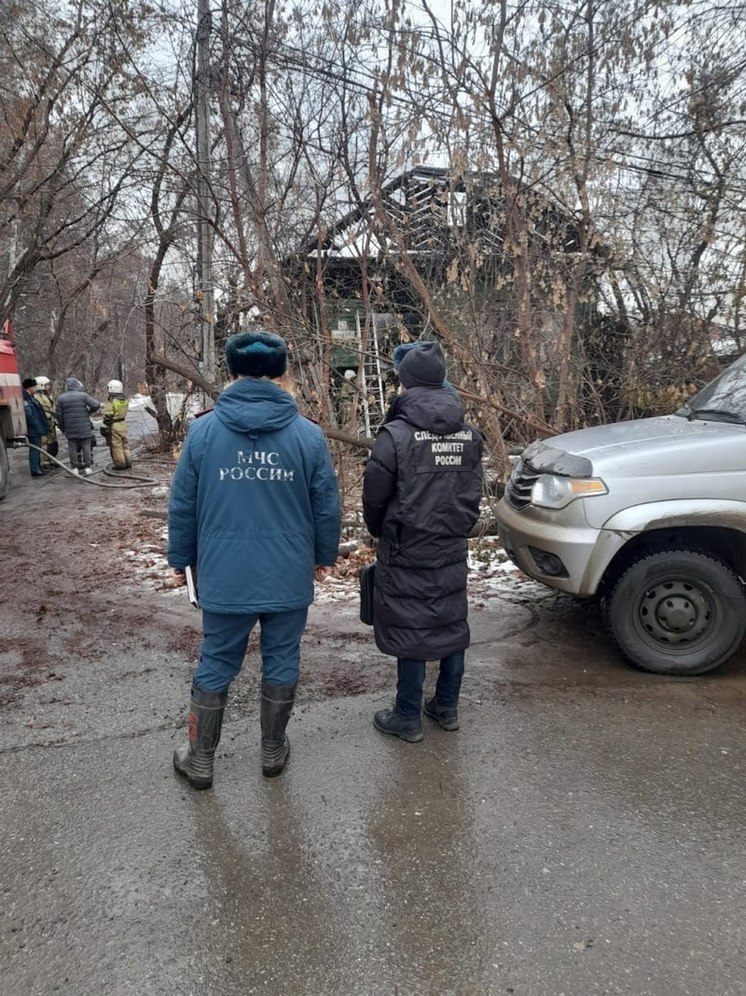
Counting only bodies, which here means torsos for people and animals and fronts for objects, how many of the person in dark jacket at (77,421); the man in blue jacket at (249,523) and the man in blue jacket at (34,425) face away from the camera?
2

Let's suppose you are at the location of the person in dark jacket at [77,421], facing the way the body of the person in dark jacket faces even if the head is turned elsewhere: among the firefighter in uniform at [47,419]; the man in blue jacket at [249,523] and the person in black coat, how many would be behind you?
2

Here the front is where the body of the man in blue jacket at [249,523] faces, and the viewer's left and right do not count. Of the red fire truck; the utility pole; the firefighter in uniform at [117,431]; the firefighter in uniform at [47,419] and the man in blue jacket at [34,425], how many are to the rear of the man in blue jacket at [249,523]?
0

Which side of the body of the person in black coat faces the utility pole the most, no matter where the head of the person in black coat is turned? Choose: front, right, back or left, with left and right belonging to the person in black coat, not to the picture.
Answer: front

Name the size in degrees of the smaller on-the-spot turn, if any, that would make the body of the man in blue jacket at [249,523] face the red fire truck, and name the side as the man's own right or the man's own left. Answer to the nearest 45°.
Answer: approximately 45° to the man's own left

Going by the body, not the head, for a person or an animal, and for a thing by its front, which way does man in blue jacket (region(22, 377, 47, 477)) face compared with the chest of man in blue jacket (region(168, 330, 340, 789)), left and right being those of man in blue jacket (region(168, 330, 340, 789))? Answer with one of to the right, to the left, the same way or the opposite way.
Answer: to the right

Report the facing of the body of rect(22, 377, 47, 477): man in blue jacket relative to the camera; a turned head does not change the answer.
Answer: to the viewer's right

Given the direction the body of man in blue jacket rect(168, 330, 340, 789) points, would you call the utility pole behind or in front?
in front

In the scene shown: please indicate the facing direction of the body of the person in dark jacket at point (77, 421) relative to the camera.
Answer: away from the camera

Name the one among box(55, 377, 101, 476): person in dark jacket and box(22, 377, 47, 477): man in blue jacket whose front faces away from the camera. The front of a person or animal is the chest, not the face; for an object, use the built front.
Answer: the person in dark jacket

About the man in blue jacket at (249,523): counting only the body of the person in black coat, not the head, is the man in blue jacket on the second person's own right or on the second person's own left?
on the second person's own left

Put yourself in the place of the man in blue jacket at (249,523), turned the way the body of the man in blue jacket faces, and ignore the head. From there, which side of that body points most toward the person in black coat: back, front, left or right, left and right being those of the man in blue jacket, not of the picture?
right

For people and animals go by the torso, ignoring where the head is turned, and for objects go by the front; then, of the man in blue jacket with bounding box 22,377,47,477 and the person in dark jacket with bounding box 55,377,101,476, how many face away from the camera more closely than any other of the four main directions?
1

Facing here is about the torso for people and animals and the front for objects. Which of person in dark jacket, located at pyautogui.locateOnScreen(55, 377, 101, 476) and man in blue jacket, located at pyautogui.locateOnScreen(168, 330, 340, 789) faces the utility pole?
the man in blue jacket

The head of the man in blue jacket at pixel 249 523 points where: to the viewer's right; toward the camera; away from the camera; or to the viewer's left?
away from the camera
